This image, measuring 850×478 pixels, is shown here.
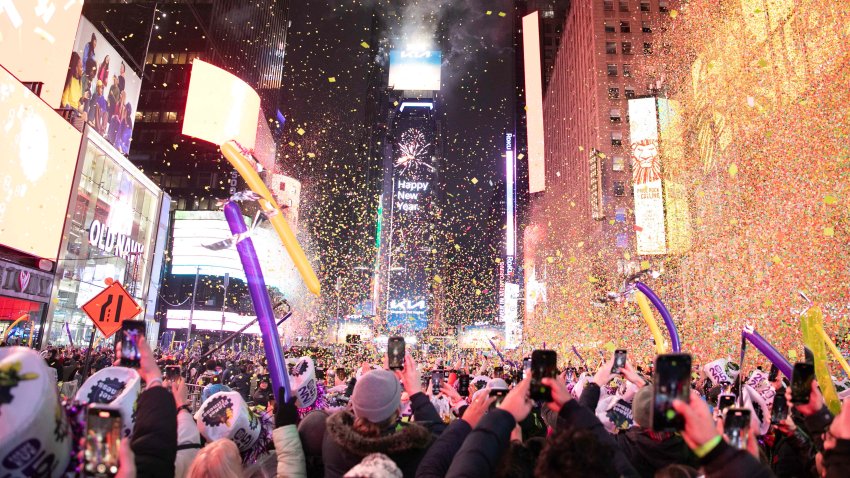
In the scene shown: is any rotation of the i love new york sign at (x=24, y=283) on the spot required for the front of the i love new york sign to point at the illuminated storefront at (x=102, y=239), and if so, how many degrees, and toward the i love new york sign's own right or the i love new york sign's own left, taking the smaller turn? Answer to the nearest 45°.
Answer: approximately 90° to the i love new york sign's own left

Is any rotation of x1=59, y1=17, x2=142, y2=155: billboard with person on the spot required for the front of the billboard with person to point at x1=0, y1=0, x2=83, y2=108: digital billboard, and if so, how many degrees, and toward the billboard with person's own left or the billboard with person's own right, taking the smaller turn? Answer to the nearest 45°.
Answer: approximately 45° to the billboard with person's own right

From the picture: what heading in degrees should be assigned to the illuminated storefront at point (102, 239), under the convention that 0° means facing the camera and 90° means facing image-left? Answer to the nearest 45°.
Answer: approximately 315°

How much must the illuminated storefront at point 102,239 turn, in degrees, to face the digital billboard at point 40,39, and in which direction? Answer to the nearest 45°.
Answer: approximately 45° to its right

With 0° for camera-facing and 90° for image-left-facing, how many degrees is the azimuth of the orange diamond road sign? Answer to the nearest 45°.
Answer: approximately 0°
